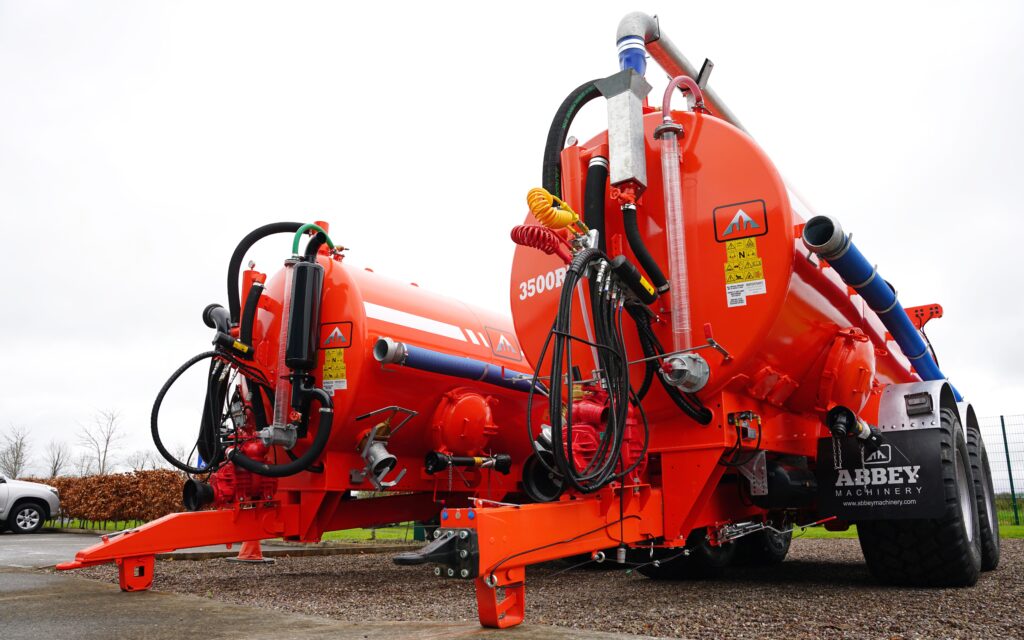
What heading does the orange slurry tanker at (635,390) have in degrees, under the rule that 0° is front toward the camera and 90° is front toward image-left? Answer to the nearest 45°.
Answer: approximately 45°

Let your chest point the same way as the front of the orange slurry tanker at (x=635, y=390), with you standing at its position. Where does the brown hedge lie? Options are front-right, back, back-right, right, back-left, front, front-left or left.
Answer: right

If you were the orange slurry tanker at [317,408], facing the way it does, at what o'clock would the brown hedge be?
The brown hedge is roughly at 4 o'clock from the orange slurry tanker.

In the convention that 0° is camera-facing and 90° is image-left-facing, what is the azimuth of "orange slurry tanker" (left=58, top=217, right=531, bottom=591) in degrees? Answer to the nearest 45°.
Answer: approximately 45°
